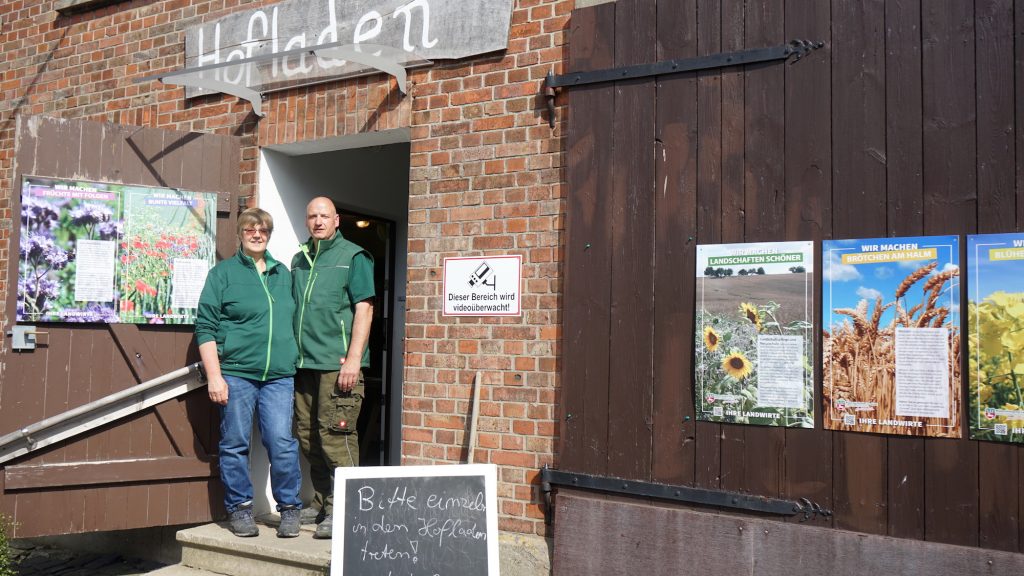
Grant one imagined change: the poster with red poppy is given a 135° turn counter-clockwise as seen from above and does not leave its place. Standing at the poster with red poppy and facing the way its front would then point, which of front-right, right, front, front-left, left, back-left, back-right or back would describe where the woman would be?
right

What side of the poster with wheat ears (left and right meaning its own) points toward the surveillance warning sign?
right

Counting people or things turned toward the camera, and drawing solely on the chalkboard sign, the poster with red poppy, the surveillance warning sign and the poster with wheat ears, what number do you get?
4

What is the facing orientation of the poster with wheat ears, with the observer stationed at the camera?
facing the viewer

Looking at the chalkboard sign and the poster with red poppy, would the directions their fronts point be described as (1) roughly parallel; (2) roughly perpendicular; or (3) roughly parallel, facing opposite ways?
roughly parallel

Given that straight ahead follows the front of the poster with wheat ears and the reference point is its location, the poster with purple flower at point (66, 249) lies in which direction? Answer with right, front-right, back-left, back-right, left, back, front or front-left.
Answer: right

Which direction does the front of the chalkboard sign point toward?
toward the camera

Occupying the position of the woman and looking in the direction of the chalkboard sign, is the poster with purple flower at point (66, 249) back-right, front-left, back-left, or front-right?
back-right

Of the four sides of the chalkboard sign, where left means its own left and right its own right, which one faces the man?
back

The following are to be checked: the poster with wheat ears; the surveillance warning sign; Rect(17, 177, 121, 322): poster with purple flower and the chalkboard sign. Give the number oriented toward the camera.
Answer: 4

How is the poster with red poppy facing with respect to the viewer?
toward the camera

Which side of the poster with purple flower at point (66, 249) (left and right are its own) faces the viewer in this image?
front

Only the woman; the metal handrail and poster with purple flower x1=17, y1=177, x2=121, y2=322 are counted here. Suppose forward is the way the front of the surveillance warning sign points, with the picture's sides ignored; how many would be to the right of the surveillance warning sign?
3

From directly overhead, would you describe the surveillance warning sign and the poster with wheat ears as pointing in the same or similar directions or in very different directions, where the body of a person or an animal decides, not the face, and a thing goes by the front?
same or similar directions
